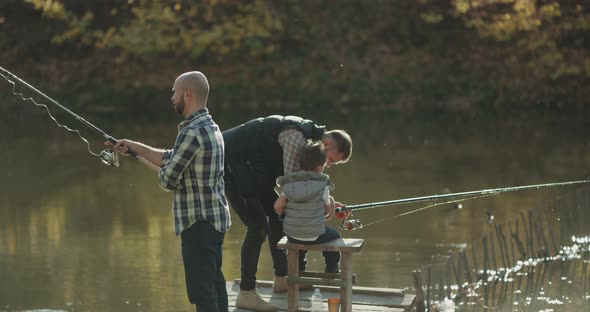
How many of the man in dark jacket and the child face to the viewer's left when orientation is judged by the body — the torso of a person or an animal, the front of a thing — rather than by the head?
0

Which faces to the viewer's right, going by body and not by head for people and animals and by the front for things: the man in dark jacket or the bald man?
the man in dark jacket

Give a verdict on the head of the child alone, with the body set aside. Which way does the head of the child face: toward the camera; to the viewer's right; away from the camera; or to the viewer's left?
away from the camera

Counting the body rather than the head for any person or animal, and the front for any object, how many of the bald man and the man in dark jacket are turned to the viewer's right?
1

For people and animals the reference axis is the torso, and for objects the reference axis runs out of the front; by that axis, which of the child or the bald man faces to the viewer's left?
the bald man

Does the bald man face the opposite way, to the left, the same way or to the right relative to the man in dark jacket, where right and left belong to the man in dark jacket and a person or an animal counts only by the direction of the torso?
the opposite way

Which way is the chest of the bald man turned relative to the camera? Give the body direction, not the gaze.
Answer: to the viewer's left

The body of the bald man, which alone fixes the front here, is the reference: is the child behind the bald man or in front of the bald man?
behind

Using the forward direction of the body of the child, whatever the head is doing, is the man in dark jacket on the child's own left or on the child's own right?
on the child's own left

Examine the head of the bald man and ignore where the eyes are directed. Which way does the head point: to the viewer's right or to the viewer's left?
to the viewer's left

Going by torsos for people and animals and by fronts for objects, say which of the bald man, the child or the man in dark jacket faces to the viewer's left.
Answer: the bald man

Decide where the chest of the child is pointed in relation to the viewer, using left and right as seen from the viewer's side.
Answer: facing away from the viewer and to the right of the viewer

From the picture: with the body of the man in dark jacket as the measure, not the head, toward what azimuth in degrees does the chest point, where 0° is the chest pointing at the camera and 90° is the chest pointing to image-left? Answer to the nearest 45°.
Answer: approximately 270°
